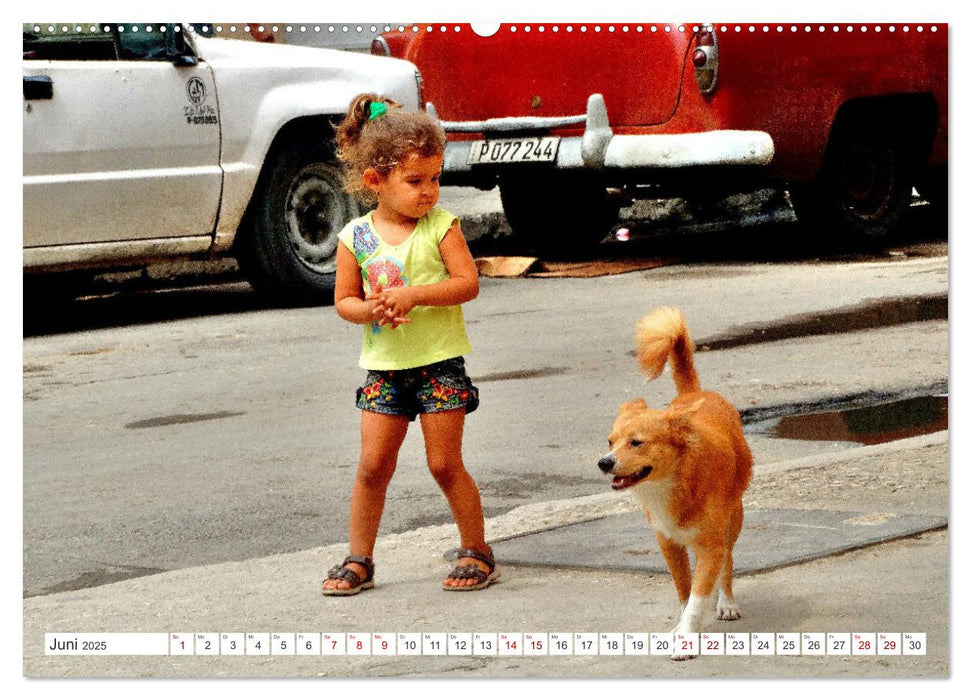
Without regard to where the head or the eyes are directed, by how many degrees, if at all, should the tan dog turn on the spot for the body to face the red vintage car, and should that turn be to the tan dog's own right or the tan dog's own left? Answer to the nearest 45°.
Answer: approximately 135° to the tan dog's own right

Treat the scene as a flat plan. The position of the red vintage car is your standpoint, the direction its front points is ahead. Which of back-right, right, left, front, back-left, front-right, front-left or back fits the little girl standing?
back-right

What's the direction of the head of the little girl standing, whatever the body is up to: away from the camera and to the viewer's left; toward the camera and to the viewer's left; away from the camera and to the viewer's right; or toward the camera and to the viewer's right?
toward the camera and to the viewer's right

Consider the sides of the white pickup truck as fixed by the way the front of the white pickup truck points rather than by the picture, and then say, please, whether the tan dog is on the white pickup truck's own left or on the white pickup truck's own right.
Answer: on the white pickup truck's own right

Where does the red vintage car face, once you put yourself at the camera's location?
facing away from the viewer and to the right of the viewer

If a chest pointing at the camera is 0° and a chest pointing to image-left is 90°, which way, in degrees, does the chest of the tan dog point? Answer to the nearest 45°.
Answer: approximately 45°

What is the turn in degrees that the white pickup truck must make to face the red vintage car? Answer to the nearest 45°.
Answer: approximately 45° to its right

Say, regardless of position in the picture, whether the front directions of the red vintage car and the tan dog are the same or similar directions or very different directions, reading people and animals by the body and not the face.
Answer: very different directions
